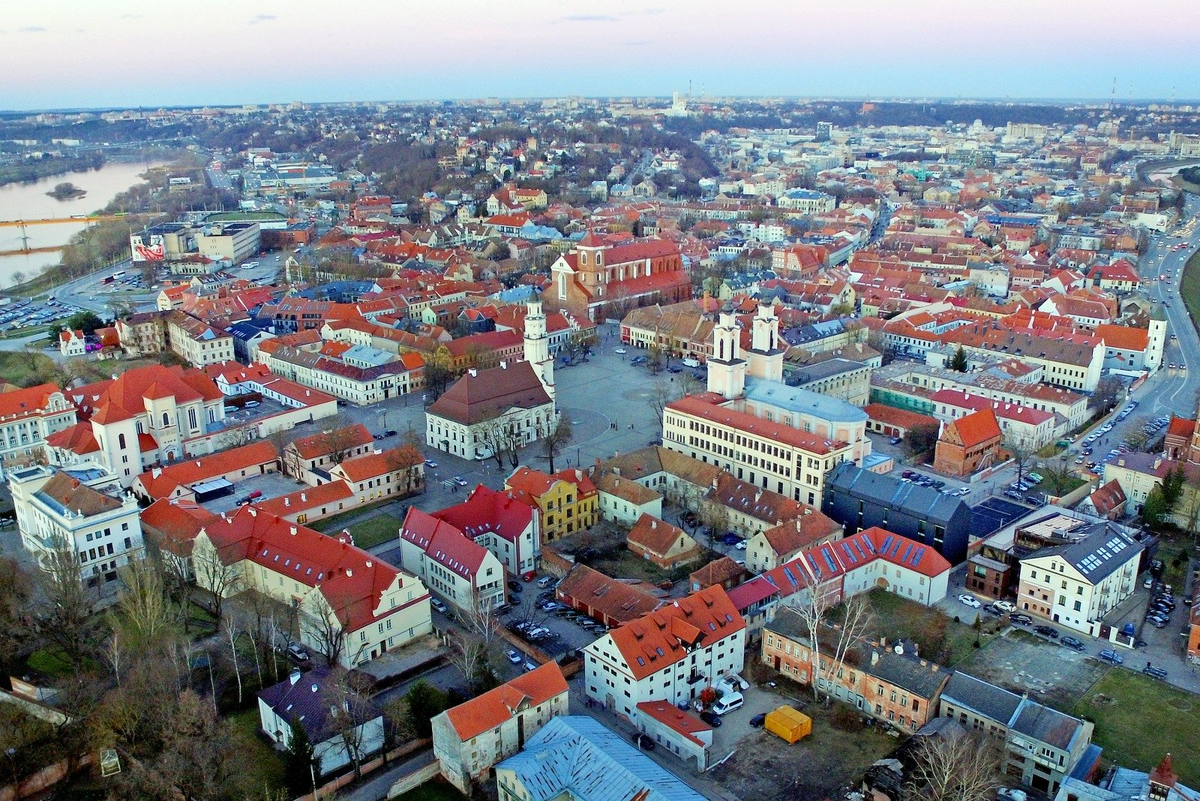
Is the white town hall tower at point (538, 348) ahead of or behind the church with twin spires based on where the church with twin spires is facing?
ahead

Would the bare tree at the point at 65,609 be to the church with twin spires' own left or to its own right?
on its left

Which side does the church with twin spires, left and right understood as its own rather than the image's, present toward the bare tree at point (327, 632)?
left

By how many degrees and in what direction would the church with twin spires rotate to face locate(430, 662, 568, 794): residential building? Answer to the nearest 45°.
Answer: approximately 135° to its left

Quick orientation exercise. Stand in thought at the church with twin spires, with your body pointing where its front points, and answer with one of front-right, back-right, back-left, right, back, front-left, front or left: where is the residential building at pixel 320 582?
left

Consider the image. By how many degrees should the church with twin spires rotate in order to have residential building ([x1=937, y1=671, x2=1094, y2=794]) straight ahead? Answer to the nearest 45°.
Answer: approximately 135° to its left

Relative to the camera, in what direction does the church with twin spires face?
facing away from the viewer and to the left of the viewer

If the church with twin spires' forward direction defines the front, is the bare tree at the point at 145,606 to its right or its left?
on its left

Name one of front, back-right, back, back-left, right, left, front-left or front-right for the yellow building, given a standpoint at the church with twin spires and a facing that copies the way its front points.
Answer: left
